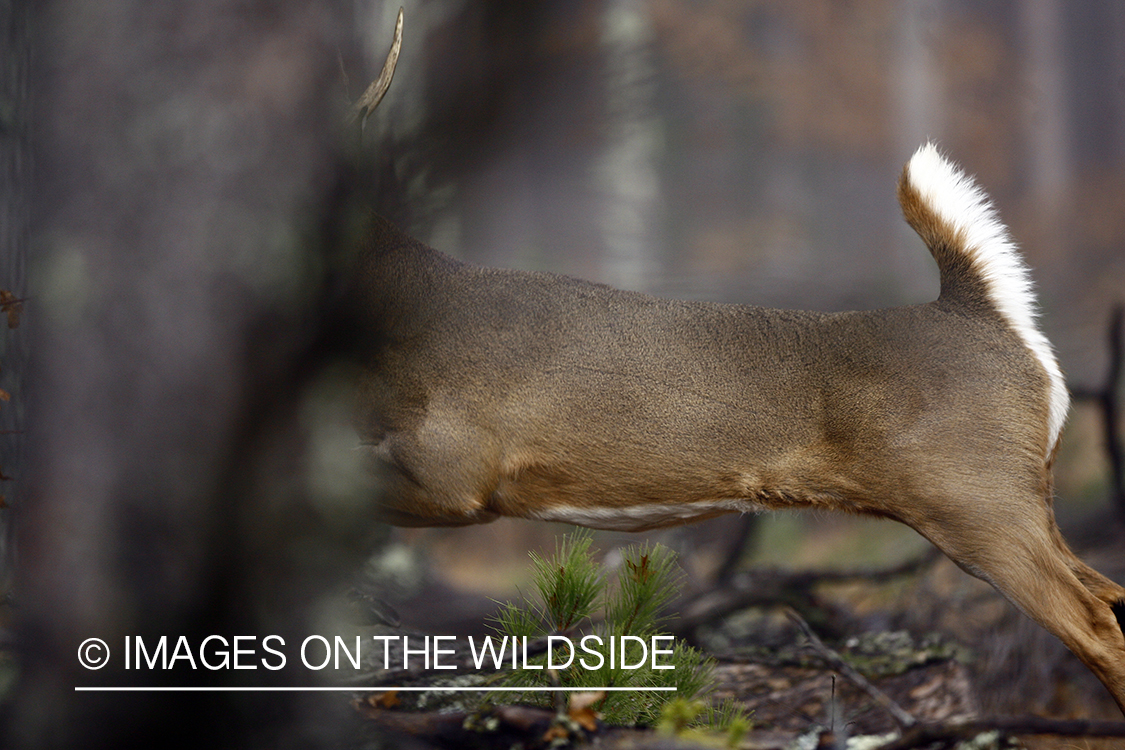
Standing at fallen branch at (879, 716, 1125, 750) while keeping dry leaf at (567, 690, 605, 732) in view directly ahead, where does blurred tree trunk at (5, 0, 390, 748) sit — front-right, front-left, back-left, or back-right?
front-left

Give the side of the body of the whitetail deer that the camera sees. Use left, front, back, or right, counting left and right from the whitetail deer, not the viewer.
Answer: left

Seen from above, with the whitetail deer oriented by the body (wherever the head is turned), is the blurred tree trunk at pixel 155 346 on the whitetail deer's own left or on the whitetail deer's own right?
on the whitetail deer's own left
